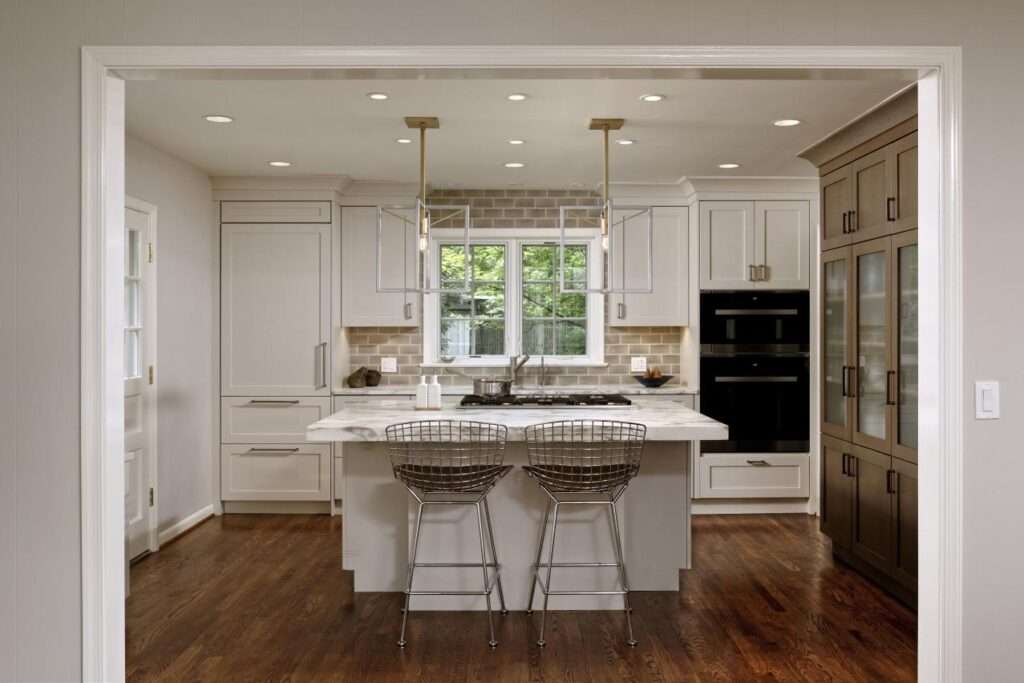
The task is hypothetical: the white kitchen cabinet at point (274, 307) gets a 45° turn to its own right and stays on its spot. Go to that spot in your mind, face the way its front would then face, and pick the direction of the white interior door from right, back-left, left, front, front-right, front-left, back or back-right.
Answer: front

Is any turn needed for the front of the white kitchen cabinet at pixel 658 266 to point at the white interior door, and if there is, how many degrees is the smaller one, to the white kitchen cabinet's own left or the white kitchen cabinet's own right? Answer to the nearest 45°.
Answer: approximately 45° to the white kitchen cabinet's own right

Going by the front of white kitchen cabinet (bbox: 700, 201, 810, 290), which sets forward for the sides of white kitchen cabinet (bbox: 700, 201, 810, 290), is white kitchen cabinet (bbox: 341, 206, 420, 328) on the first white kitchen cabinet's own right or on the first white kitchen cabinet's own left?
on the first white kitchen cabinet's own right

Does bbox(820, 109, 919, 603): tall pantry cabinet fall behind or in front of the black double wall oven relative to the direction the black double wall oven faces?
in front

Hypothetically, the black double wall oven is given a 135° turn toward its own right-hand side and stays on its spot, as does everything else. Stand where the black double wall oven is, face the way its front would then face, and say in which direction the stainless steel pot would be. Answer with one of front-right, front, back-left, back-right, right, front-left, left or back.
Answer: left

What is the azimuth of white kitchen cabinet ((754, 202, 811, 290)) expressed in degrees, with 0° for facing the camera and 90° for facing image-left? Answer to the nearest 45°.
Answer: approximately 0°

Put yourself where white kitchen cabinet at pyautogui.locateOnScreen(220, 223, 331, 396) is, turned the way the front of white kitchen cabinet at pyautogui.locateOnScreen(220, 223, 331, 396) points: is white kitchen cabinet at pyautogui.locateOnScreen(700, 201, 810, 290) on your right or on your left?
on your left

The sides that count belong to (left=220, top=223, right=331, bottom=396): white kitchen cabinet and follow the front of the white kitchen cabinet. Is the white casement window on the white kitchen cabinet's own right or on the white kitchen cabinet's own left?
on the white kitchen cabinet's own left

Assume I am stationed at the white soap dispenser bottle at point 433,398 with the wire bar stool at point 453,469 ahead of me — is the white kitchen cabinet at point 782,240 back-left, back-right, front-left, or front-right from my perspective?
back-left

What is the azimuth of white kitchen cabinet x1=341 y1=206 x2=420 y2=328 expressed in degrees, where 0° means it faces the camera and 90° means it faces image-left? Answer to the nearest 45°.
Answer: approximately 0°
